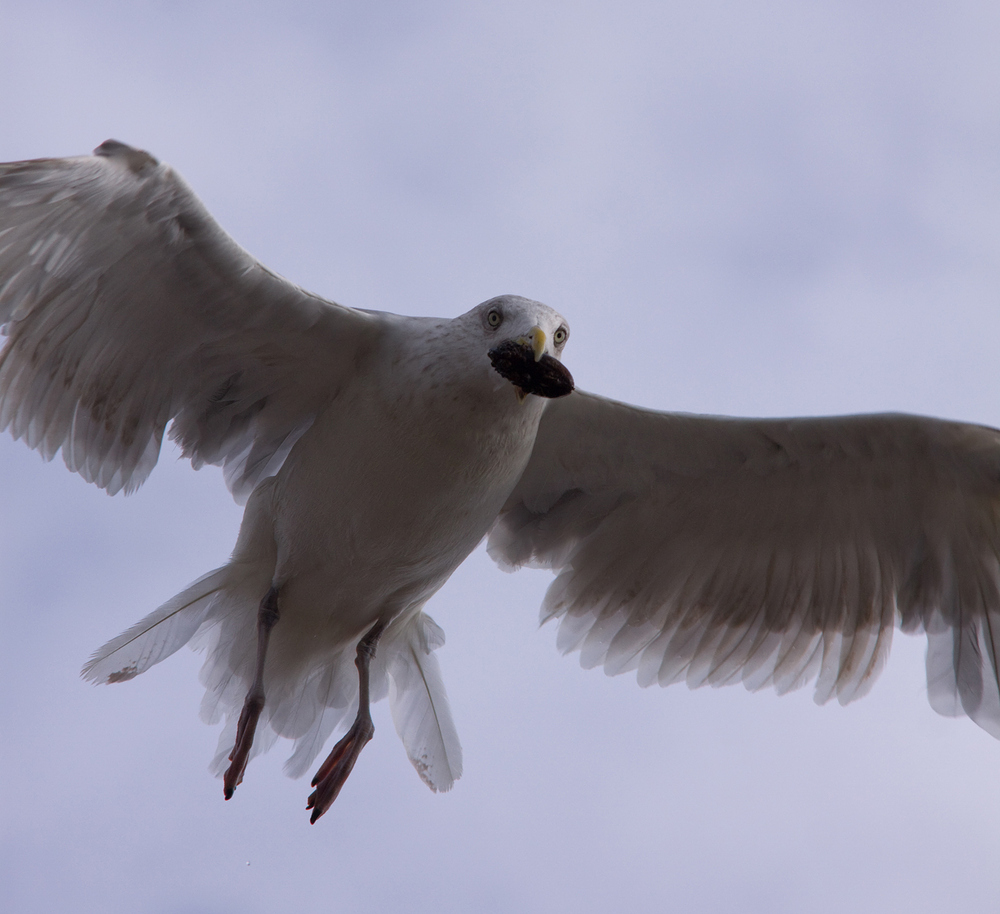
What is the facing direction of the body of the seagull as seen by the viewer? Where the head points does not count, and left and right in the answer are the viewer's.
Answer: facing the viewer and to the right of the viewer
